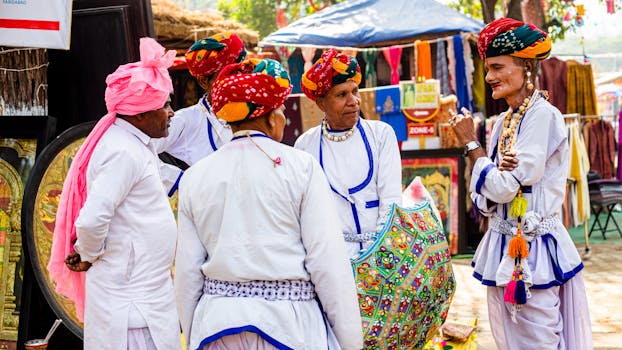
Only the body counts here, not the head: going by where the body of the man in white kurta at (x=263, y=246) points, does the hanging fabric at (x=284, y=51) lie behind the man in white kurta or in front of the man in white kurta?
in front

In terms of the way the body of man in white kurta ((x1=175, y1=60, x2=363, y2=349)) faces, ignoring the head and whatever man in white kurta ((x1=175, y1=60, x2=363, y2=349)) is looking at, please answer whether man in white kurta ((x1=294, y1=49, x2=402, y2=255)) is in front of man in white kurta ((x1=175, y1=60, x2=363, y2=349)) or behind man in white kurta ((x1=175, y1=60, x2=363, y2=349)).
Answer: in front

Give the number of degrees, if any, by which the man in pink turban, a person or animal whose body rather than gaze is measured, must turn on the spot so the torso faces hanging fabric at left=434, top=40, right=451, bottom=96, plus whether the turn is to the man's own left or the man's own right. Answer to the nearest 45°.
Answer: approximately 45° to the man's own left

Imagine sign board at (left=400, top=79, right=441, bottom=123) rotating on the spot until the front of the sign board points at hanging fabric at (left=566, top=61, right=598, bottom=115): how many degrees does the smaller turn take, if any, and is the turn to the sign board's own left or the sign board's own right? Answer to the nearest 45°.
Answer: approximately 135° to the sign board's own left

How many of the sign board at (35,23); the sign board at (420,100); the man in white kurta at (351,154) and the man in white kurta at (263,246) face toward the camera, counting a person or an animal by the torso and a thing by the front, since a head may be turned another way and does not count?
3

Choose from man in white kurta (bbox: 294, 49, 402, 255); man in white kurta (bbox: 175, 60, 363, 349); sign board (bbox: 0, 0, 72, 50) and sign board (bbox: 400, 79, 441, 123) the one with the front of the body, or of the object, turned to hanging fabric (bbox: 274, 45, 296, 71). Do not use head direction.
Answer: man in white kurta (bbox: 175, 60, 363, 349)

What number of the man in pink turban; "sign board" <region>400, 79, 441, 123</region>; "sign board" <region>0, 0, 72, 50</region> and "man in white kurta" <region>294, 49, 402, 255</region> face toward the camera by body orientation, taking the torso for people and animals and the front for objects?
3

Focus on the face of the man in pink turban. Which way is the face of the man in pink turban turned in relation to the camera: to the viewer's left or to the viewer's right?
to the viewer's right

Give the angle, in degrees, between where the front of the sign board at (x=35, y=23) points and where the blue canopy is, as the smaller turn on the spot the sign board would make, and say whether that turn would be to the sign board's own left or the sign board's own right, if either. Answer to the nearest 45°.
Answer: approximately 135° to the sign board's own left

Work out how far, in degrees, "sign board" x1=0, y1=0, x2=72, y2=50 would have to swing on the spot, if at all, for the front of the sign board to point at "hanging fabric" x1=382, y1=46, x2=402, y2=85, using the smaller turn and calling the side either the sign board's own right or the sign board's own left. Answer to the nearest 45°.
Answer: approximately 135° to the sign board's own left

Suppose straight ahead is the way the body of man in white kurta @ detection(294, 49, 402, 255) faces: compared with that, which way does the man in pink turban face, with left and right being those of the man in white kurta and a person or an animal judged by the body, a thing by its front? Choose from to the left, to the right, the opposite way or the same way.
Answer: to the left

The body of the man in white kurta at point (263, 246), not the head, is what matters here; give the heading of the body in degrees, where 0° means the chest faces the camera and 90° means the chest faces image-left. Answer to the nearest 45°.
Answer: approximately 180°

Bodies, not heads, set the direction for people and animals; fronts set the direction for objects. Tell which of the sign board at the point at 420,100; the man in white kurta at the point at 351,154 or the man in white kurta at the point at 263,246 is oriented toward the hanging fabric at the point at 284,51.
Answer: the man in white kurta at the point at 263,246

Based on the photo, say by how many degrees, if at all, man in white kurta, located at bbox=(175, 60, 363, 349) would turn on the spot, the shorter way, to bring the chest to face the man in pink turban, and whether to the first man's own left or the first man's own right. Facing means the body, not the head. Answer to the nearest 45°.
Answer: approximately 45° to the first man's own left

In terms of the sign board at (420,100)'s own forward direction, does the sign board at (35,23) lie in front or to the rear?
in front

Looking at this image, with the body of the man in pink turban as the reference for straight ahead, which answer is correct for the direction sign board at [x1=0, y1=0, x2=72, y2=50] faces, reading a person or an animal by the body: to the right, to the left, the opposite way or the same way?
to the right

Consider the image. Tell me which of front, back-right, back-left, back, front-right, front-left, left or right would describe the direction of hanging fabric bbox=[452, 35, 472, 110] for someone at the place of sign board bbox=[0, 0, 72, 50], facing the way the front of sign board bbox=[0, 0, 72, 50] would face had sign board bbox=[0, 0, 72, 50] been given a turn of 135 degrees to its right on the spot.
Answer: right

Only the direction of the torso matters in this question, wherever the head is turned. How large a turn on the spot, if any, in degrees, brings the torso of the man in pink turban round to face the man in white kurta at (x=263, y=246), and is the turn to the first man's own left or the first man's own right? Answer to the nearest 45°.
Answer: approximately 45° to the first man's own right
